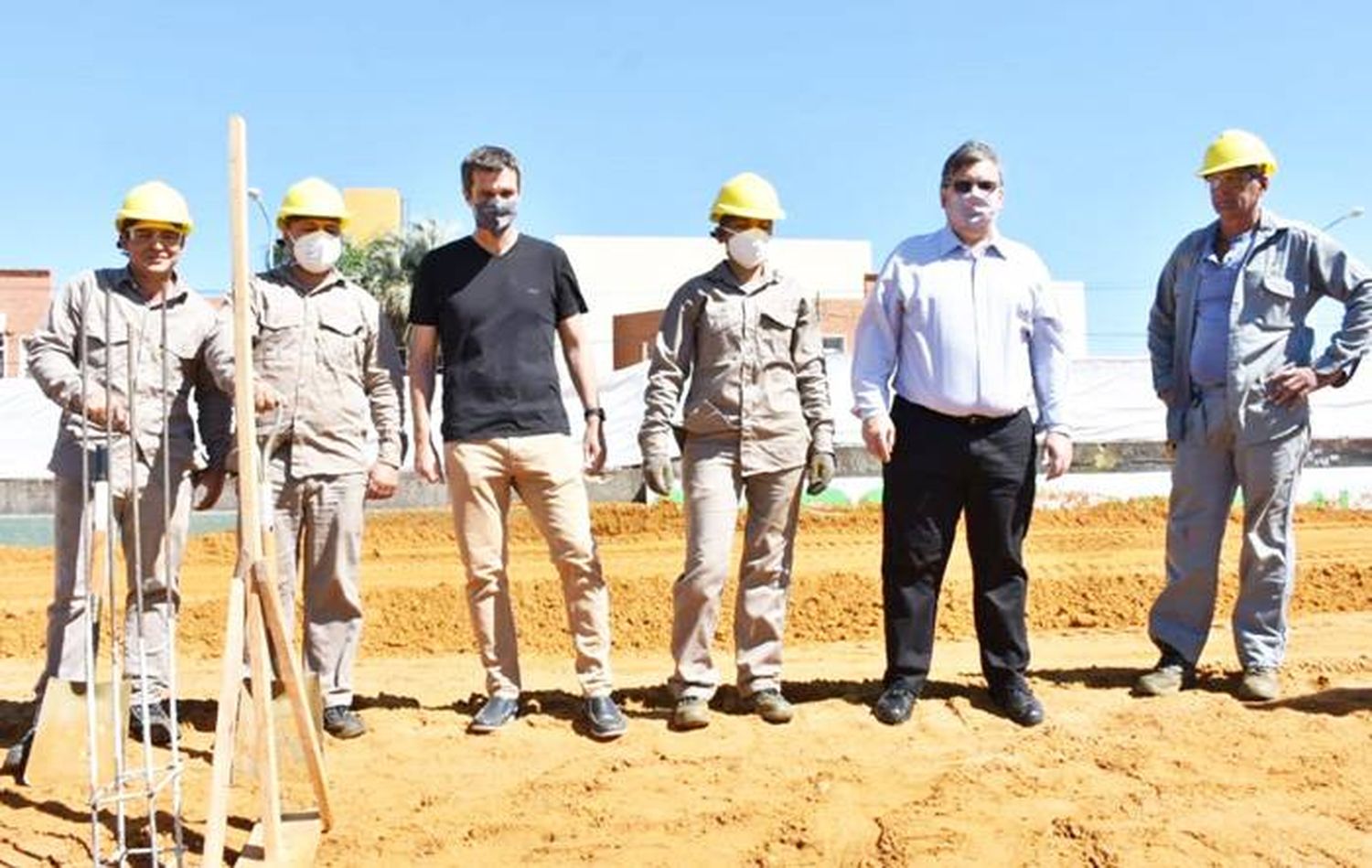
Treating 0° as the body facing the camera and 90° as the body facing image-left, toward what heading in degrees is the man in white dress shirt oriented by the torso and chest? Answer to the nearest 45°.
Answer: approximately 0°

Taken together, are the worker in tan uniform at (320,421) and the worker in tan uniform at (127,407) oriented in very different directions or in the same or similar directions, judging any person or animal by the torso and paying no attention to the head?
same or similar directions

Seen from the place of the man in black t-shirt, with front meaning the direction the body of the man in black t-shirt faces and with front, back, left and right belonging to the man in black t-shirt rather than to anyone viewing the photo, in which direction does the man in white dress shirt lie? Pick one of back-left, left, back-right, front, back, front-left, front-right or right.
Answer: left

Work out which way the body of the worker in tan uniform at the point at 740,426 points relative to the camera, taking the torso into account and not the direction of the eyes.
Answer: toward the camera

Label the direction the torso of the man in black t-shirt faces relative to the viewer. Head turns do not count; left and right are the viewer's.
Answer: facing the viewer

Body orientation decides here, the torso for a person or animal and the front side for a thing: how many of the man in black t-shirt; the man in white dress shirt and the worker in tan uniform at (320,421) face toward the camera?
3

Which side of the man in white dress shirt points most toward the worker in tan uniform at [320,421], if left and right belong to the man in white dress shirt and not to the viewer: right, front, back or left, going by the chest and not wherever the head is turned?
right

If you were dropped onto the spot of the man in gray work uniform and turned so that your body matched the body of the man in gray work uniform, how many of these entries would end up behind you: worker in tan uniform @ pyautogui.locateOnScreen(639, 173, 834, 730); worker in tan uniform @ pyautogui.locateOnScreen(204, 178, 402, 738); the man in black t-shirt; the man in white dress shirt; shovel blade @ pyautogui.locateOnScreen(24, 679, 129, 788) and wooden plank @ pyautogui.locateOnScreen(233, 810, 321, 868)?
0

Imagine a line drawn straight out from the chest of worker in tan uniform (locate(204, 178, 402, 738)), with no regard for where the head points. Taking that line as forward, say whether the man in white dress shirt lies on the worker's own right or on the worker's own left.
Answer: on the worker's own left

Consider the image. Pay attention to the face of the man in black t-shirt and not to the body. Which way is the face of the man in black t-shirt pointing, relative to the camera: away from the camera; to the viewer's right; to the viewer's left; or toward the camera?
toward the camera

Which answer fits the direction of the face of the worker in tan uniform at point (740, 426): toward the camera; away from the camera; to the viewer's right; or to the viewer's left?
toward the camera

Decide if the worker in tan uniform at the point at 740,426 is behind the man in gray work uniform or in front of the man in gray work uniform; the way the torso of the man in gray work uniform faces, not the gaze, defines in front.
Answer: in front

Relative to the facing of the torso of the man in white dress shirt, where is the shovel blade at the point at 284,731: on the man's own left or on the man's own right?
on the man's own right

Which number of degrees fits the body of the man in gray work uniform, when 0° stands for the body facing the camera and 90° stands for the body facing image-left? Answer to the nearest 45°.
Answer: approximately 45°

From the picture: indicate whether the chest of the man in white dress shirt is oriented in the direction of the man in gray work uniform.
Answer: no
